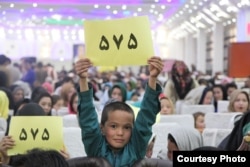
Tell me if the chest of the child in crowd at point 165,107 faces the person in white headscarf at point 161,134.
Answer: yes

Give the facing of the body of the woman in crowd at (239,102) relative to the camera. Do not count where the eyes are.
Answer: toward the camera

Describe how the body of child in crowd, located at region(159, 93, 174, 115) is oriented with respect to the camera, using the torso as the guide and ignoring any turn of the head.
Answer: toward the camera

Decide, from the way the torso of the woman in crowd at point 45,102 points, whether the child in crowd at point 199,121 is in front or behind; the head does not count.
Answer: in front

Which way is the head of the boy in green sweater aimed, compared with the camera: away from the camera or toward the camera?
toward the camera

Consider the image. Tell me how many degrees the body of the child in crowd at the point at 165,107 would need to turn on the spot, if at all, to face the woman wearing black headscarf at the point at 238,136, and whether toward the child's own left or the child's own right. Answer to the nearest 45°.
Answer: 0° — they already face them

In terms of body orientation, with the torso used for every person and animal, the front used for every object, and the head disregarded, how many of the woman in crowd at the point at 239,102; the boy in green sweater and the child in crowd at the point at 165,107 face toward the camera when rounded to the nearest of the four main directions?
3

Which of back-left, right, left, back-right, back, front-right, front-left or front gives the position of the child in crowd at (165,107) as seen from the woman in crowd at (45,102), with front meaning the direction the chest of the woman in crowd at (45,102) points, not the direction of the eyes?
front-left

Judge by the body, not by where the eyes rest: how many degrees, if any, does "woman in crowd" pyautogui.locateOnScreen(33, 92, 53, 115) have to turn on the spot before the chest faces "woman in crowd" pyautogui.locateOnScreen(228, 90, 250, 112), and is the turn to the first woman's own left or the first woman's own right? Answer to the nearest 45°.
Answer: approximately 45° to the first woman's own left

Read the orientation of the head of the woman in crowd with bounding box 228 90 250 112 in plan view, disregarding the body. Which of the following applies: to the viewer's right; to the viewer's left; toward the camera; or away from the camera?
toward the camera

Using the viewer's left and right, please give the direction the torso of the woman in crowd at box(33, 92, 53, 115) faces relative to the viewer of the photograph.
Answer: facing the viewer and to the right of the viewer

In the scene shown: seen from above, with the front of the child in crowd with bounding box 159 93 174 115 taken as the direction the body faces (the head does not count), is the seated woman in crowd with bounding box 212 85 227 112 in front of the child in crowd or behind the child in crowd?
behind

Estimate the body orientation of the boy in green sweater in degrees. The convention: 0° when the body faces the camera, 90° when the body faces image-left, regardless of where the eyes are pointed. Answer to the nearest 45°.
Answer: approximately 0°

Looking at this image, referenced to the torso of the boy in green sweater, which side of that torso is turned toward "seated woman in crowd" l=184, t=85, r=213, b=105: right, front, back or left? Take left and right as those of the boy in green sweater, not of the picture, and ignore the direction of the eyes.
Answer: back
